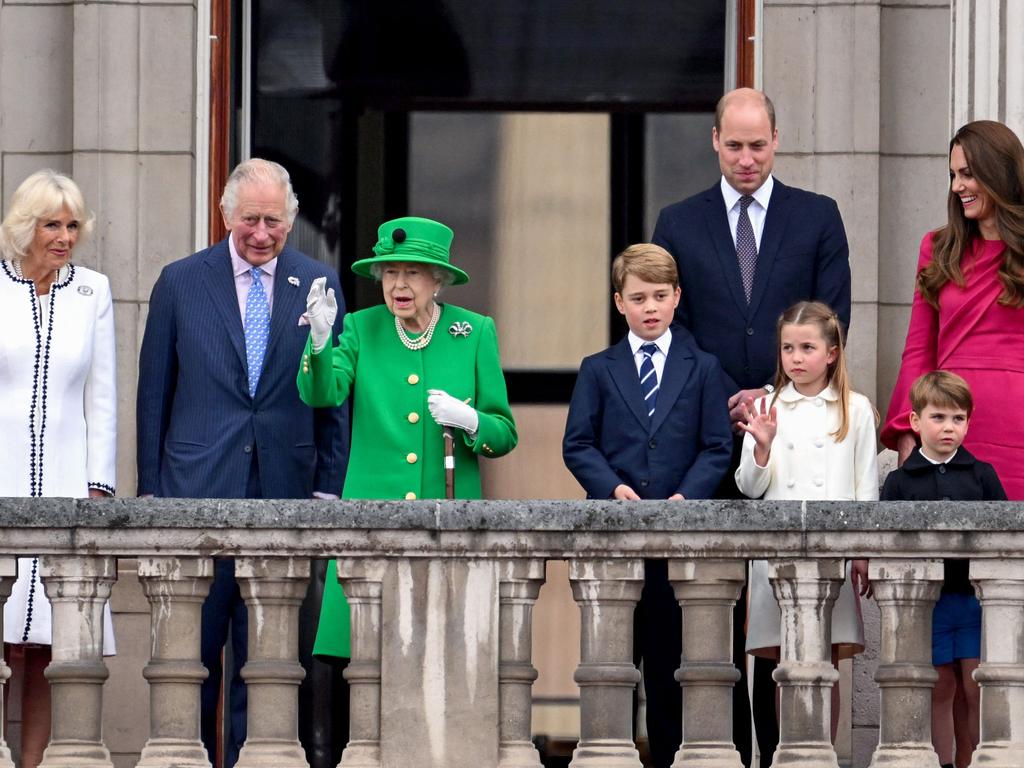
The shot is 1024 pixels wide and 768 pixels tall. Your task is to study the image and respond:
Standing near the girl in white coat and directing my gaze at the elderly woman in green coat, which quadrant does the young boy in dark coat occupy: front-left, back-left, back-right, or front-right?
back-left

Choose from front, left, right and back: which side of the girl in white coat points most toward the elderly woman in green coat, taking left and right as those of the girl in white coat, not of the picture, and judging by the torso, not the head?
right

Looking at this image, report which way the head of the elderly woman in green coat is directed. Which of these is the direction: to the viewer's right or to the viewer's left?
to the viewer's left

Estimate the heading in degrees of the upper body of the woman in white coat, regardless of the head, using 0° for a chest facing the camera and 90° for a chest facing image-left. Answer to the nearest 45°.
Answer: approximately 0°

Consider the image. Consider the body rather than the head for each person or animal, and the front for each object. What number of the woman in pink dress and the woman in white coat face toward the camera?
2
